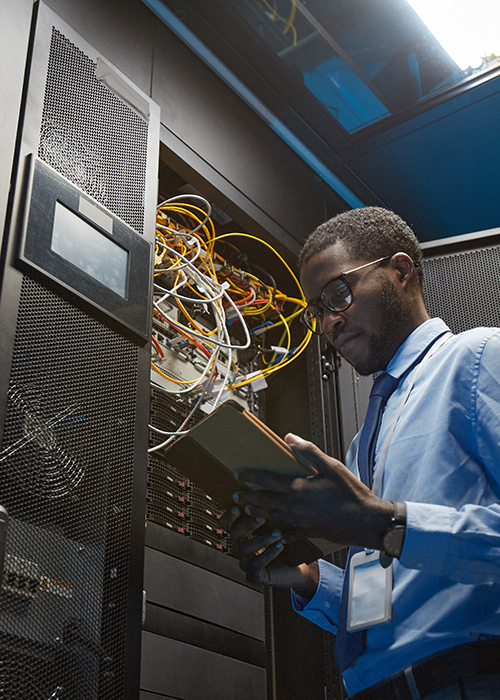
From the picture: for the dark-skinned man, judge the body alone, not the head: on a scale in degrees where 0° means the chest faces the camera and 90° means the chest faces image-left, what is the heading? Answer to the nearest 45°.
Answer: approximately 45°

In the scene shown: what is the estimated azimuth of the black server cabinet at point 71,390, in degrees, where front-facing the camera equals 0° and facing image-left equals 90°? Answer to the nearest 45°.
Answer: approximately 315°
